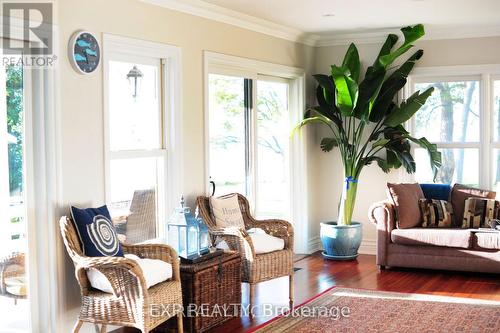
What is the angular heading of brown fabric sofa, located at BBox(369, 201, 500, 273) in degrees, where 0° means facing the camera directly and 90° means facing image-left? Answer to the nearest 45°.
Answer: approximately 0°

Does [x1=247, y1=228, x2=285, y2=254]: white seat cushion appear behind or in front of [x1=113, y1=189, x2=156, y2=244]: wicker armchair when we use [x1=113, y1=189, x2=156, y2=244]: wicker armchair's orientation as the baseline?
behind

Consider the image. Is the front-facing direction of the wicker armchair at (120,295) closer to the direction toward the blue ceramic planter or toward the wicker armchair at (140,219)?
the blue ceramic planter

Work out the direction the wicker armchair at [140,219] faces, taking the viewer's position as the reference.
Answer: facing away from the viewer and to the left of the viewer

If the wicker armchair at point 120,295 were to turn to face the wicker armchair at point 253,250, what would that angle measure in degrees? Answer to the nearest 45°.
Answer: approximately 90° to its left

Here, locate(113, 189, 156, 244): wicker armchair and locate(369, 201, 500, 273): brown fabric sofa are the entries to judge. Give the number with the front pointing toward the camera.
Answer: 1

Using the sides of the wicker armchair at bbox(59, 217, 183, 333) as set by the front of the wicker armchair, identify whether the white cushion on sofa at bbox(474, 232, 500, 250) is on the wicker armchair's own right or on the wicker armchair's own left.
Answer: on the wicker armchair's own left

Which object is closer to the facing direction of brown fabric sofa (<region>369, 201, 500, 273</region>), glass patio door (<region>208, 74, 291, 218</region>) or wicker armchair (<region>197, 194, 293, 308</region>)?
the wicker armchair

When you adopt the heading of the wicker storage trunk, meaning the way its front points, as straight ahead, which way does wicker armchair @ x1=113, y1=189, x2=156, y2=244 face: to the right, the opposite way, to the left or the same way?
the opposite way

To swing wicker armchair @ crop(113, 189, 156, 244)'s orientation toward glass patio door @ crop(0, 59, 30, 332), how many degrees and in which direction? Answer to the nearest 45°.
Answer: approximately 90° to its left
